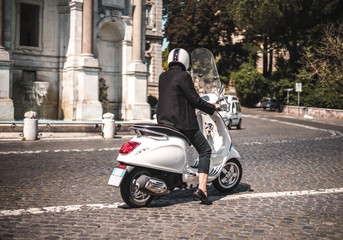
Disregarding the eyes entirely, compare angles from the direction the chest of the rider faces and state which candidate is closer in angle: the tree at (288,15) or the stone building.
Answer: the tree

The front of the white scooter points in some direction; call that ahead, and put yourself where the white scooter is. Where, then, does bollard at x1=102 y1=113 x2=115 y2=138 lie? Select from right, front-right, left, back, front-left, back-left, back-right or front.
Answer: front-left

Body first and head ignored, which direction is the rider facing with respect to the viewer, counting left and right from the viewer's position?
facing away from the viewer and to the right of the viewer

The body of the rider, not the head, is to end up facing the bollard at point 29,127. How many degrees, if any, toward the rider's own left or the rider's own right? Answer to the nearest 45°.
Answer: approximately 90° to the rider's own left

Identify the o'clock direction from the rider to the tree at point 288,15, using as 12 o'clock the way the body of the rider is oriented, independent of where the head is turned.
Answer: The tree is roughly at 11 o'clock from the rider.

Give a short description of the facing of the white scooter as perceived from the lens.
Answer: facing away from the viewer and to the right of the viewer

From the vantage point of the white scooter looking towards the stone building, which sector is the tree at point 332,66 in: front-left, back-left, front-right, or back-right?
front-right

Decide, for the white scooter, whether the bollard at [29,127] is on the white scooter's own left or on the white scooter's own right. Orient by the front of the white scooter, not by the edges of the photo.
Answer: on the white scooter's own left

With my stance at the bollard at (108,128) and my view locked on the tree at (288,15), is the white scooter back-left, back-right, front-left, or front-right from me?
back-right

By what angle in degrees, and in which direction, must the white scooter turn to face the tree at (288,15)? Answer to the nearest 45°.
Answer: approximately 45° to its left

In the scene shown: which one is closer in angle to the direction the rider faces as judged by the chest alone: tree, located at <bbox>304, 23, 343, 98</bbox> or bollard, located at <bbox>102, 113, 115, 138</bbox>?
the tree

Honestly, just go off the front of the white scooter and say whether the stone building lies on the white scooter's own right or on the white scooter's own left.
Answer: on the white scooter's own left
